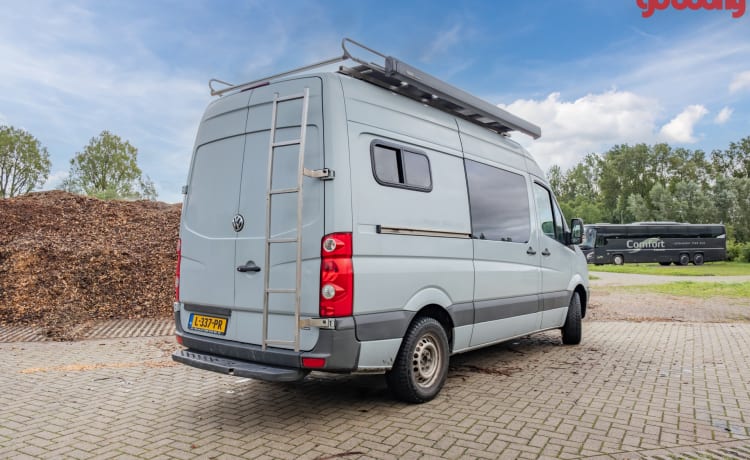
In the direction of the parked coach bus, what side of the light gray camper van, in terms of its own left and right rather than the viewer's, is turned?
front

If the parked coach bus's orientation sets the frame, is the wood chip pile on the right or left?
on its left

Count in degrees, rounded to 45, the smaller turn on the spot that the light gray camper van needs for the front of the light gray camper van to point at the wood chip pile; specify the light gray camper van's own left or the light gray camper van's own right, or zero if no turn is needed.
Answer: approximately 90° to the light gray camper van's own left

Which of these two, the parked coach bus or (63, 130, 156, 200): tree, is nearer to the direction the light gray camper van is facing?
the parked coach bus

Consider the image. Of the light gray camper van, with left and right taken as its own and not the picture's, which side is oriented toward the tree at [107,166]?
left

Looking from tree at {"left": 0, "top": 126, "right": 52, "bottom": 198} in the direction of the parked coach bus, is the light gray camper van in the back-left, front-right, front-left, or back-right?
front-right

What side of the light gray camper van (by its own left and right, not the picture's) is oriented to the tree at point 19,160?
left

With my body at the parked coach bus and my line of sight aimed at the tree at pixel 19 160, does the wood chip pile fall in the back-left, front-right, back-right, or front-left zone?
front-left

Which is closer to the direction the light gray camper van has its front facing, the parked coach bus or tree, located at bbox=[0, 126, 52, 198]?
the parked coach bus

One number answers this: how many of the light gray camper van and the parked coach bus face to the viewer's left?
1

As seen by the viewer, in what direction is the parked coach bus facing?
to the viewer's left

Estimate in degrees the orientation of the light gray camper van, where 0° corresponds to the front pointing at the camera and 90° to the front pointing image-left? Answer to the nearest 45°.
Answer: approximately 225°
